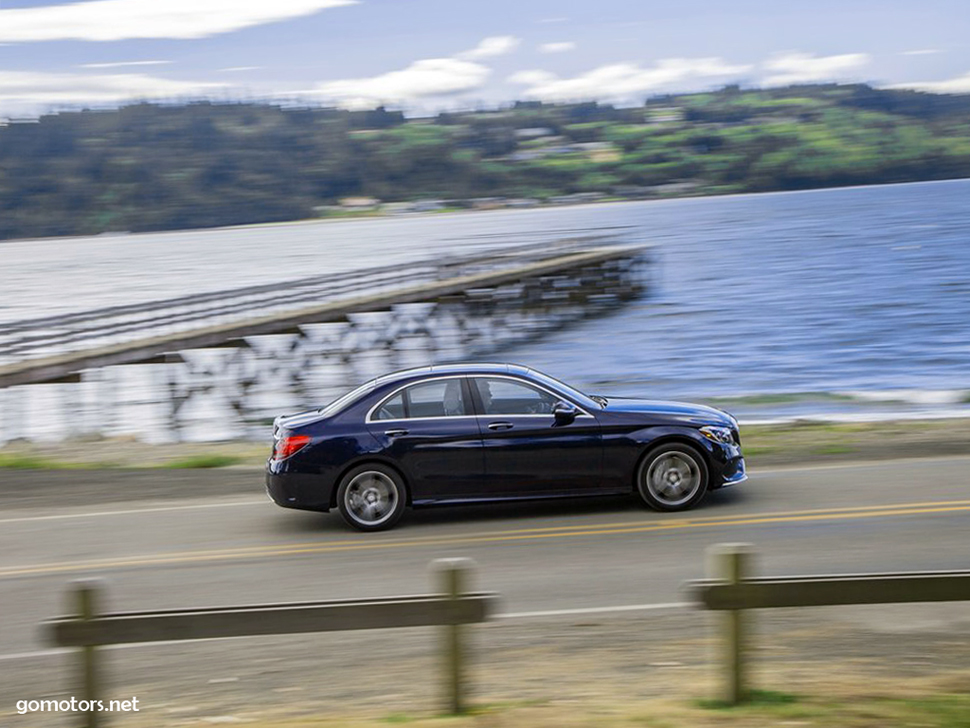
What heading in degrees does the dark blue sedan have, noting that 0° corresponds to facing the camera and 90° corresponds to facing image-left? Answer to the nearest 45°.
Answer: approximately 270°
